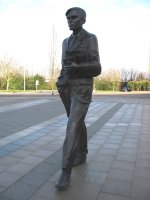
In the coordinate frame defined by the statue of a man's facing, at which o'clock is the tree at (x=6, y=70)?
The tree is roughly at 4 o'clock from the statue of a man.

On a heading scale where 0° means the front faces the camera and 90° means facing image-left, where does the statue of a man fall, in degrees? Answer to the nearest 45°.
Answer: approximately 45°
